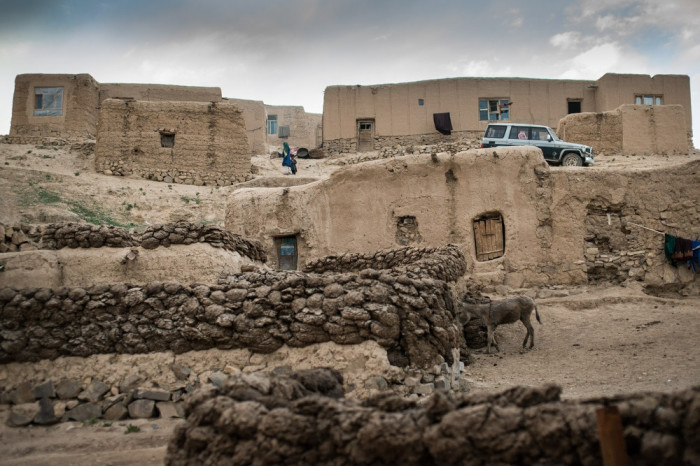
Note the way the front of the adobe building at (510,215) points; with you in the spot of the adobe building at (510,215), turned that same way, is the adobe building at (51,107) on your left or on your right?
on your right

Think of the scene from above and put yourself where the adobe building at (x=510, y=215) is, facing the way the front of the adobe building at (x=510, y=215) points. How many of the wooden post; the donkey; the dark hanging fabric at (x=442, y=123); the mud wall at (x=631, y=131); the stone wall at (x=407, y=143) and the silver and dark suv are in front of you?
2

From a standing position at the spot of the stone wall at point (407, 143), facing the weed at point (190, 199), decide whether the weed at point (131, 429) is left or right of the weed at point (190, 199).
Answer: left

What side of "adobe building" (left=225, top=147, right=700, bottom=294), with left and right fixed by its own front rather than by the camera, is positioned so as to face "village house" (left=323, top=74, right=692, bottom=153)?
back

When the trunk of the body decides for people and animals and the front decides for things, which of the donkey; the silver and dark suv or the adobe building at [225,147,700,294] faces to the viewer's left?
the donkey

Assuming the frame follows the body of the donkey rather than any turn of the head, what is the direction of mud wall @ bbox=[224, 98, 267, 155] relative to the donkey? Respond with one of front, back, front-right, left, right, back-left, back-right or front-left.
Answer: front-right

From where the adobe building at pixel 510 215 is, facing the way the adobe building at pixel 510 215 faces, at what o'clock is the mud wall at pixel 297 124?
The mud wall is roughly at 5 o'clock from the adobe building.

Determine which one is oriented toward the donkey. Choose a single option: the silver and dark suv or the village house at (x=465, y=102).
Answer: the village house

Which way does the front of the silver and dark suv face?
to the viewer's right

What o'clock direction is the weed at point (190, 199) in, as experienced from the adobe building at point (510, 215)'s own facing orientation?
The weed is roughly at 4 o'clock from the adobe building.

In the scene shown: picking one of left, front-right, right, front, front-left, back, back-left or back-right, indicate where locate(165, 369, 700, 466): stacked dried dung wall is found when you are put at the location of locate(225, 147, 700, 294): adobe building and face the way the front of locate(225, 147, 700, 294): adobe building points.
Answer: front

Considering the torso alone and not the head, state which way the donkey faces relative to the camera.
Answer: to the viewer's left

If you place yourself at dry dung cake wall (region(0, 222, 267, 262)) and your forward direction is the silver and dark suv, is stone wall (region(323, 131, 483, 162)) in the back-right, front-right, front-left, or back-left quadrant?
front-left

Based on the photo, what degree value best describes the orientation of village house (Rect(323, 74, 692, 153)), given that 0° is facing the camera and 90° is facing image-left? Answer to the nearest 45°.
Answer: approximately 0°

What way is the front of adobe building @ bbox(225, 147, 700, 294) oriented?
toward the camera

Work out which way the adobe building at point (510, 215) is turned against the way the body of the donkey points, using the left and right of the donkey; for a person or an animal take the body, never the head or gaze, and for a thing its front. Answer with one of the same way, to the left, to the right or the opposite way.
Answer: to the left

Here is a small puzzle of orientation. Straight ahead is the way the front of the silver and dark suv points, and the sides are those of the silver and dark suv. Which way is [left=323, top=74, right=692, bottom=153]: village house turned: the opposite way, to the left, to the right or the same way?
to the right

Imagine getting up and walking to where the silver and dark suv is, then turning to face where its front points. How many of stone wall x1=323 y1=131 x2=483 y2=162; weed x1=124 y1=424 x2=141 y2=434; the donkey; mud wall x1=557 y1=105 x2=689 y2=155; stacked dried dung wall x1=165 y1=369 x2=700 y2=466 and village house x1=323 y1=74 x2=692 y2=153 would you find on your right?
3
